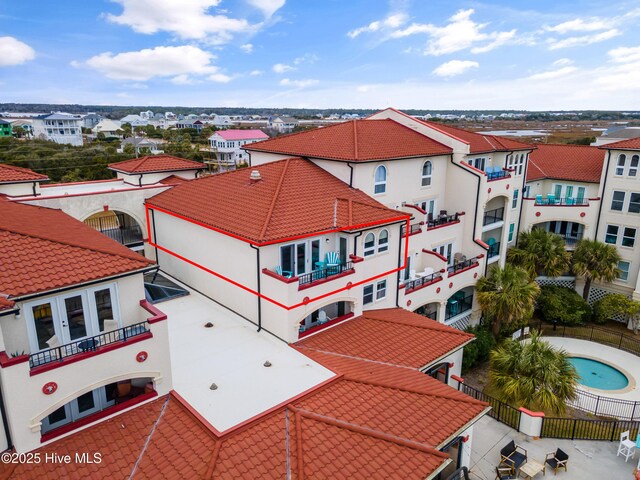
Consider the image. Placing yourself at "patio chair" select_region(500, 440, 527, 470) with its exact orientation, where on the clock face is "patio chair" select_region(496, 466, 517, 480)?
"patio chair" select_region(496, 466, 517, 480) is roughly at 2 o'clock from "patio chair" select_region(500, 440, 527, 470).

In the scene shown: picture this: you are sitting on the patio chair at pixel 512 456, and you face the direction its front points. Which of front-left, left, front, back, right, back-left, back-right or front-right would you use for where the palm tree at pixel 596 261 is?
back-left

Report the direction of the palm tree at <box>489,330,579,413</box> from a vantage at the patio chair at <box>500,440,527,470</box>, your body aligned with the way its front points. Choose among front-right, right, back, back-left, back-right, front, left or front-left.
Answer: back-left

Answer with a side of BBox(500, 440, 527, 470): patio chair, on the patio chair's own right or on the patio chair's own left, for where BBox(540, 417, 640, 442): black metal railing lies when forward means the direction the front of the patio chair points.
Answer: on the patio chair's own left

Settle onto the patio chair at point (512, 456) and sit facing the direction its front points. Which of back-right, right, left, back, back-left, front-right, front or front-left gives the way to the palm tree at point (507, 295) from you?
back-left

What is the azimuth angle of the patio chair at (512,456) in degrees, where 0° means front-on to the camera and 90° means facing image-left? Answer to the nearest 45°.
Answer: approximately 315°

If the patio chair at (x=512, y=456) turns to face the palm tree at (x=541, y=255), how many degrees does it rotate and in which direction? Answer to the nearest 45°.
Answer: approximately 135° to its left

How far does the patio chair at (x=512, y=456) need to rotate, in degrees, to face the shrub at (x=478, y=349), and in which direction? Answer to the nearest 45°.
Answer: approximately 135° to its left

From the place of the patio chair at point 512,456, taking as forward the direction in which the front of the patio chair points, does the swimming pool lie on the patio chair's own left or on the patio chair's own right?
on the patio chair's own left

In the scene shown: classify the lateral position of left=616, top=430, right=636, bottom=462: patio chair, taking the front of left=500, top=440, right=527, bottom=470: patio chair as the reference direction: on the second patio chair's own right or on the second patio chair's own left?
on the second patio chair's own left

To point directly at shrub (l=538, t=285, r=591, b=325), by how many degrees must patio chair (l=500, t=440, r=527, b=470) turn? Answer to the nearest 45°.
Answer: approximately 135° to its left
